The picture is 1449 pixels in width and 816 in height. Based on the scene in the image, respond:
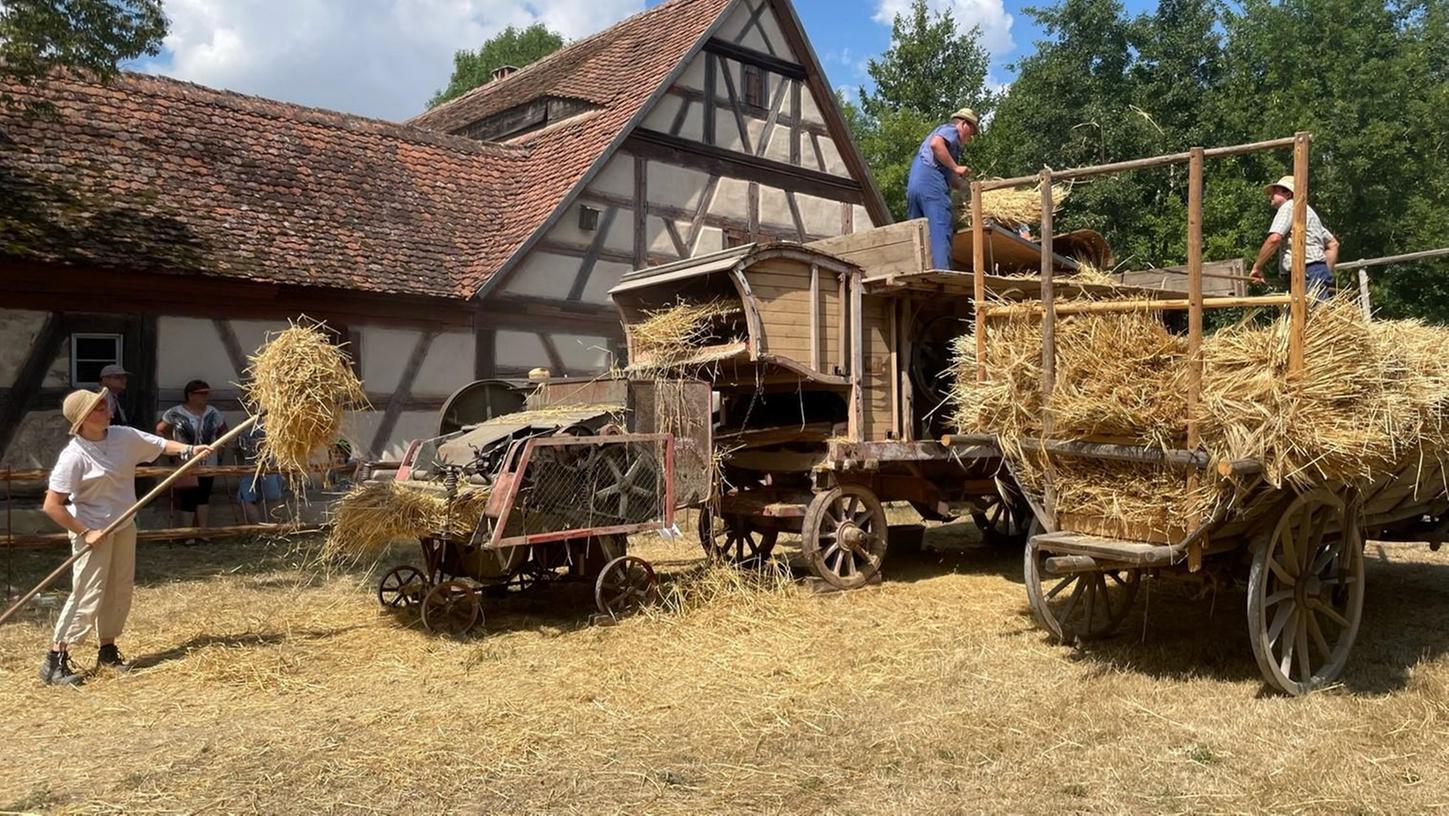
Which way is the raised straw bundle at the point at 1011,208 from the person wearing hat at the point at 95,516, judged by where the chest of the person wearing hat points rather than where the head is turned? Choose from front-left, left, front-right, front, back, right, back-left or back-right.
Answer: front-left

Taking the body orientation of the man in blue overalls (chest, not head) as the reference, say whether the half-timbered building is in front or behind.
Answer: behind

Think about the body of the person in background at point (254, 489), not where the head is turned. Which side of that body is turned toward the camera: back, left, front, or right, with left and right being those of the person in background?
front

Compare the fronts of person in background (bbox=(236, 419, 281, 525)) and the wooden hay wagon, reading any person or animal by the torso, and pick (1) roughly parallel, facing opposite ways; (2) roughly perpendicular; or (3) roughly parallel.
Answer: roughly perpendicular

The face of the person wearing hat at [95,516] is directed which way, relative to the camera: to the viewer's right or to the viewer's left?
to the viewer's right

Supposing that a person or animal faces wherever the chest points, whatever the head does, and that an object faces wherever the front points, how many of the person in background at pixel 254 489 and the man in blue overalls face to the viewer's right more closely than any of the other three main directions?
1

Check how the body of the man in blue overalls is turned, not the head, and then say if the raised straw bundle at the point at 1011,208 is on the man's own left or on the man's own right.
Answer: on the man's own right

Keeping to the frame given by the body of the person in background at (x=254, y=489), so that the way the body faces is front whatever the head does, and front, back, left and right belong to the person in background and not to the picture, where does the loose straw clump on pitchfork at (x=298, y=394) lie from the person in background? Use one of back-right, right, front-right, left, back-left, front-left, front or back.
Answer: front

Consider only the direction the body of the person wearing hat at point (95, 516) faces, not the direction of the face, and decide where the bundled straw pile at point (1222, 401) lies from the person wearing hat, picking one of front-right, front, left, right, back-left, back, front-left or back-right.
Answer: front

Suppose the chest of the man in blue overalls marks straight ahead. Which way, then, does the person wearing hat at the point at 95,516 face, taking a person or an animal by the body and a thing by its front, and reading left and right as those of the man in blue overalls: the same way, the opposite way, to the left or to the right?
the same way

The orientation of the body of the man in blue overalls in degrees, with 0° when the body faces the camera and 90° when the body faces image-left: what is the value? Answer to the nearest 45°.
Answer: approximately 270°

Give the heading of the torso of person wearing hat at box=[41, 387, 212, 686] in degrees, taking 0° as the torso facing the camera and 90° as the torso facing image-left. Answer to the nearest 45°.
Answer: approximately 315°

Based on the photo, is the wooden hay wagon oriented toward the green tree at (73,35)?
no
